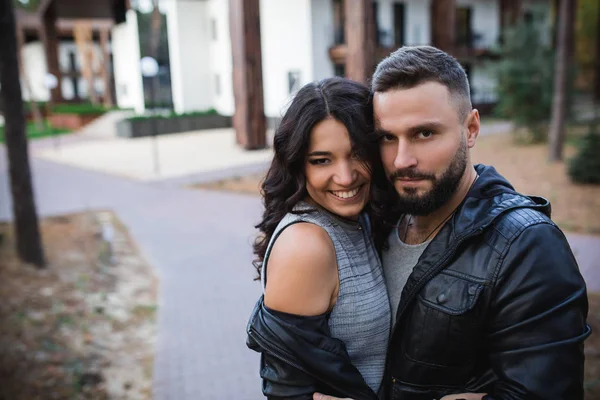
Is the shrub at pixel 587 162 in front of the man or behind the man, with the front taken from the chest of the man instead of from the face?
behind

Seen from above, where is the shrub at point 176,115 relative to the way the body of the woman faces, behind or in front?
behind

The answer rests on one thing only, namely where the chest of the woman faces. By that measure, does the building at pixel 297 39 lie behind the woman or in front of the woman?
behind

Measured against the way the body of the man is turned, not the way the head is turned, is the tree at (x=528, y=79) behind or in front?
behind

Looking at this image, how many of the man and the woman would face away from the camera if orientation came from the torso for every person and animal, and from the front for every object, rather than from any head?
0

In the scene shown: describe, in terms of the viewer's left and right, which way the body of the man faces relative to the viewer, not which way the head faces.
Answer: facing the viewer and to the left of the viewer

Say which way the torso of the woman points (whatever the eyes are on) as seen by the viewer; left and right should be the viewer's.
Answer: facing the viewer and to the right of the viewer

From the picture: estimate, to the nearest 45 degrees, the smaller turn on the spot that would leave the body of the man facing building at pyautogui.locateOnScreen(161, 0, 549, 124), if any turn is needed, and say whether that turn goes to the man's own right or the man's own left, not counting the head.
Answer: approximately 135° to the man's own right

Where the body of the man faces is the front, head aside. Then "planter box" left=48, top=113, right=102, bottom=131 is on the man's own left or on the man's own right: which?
on the man's own right
